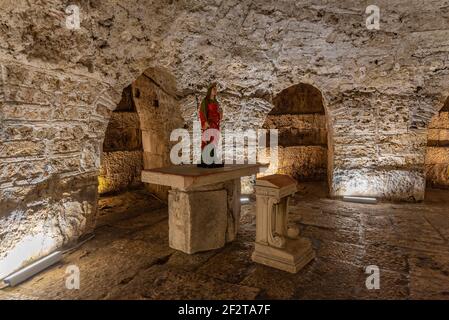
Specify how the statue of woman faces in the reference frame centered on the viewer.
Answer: facing the viewer and to the right of the viewer
